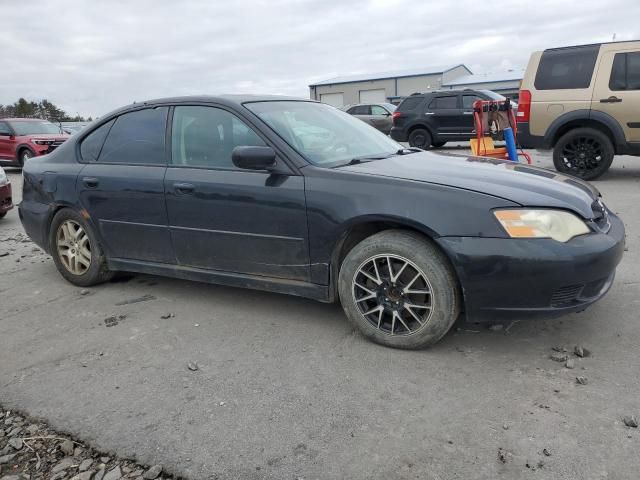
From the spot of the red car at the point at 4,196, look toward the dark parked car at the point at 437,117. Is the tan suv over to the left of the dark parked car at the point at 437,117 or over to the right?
right

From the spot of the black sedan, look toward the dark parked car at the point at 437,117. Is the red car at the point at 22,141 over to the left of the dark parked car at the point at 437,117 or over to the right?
left

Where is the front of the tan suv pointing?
to the viewer's right

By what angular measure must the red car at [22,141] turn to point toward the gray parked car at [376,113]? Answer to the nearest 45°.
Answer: approximately 45° to its left

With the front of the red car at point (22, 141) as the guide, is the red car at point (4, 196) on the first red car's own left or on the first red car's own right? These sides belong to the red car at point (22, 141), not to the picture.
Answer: on the first red car's own right

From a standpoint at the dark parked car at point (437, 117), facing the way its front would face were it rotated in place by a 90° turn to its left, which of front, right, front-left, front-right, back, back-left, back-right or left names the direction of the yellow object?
back

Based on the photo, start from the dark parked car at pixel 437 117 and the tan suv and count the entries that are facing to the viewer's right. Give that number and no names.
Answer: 2

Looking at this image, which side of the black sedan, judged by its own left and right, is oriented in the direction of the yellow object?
left

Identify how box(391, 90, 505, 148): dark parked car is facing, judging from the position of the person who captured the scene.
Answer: facing to the right of the viewer

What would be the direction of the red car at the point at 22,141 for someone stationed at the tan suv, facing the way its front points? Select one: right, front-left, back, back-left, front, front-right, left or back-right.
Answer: back

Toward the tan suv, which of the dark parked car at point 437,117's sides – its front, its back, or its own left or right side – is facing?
right

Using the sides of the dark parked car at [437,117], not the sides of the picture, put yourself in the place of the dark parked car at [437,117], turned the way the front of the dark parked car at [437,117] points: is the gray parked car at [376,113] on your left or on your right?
on your left

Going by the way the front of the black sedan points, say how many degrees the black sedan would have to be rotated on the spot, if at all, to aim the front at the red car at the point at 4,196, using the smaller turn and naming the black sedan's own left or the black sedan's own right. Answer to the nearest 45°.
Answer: approximately 180°

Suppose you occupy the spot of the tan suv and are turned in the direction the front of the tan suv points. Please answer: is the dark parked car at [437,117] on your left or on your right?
on your left
